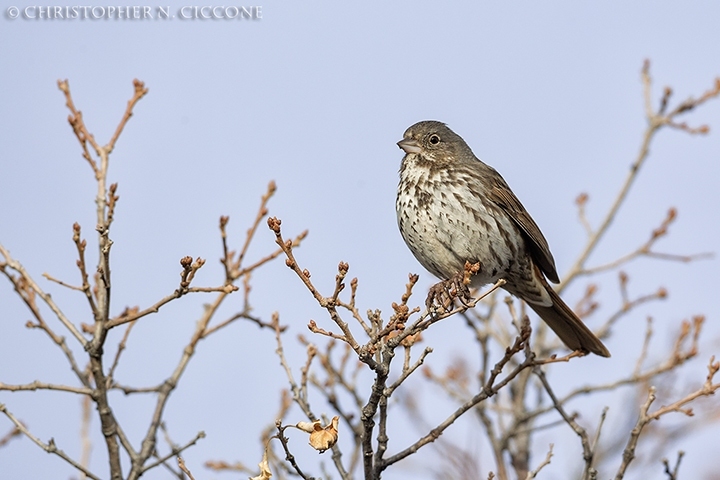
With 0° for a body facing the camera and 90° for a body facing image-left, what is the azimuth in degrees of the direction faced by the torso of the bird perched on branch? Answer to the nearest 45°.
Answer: approximately 45°
